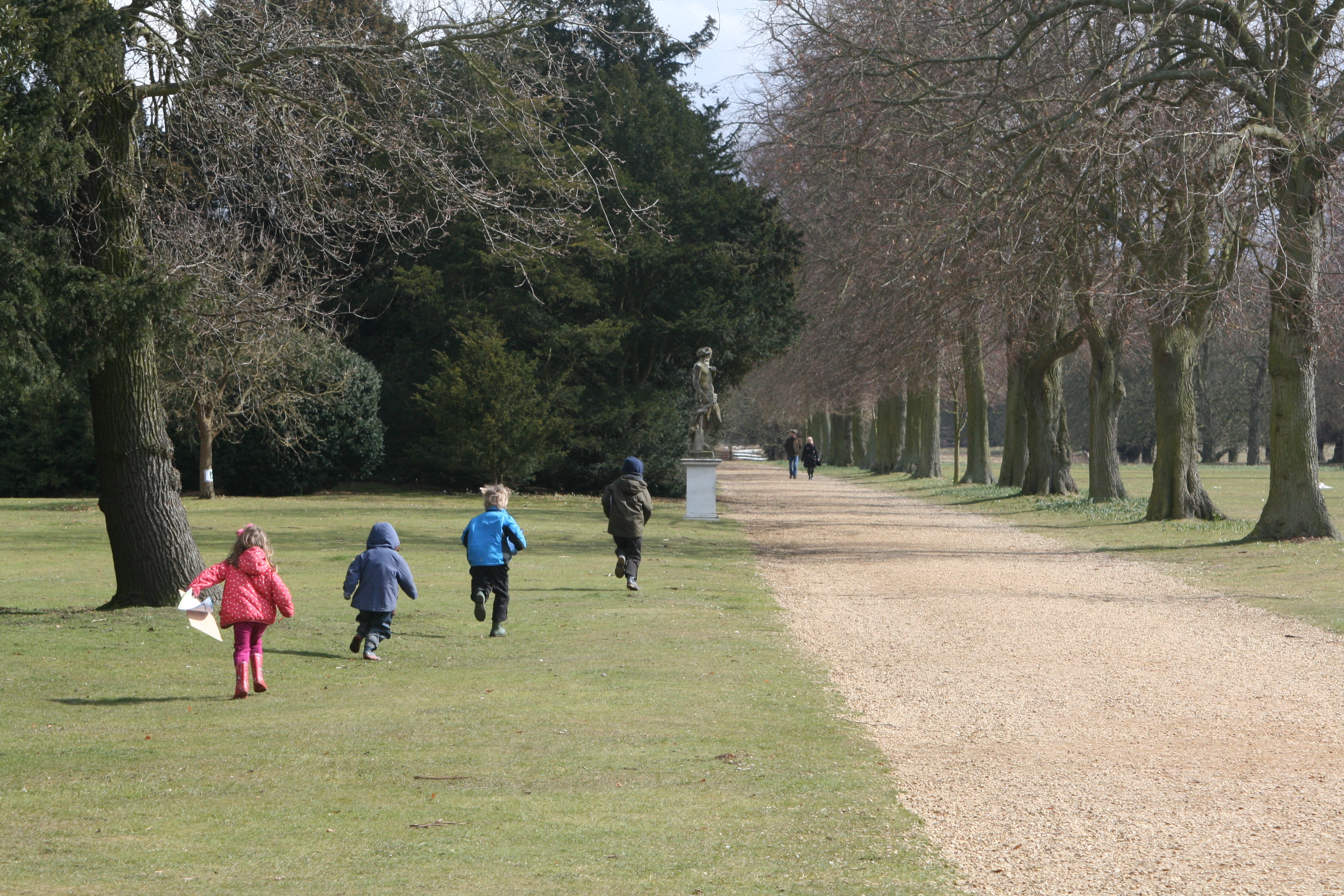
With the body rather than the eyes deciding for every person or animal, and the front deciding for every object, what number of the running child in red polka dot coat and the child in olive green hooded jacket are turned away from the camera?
2

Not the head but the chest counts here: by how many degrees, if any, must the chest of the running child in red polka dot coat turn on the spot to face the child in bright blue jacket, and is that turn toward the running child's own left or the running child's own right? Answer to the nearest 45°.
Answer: approximately 45° to the running child's own right

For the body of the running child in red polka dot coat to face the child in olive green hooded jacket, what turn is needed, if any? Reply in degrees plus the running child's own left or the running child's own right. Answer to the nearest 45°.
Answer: approximately 45° to the running child's own right

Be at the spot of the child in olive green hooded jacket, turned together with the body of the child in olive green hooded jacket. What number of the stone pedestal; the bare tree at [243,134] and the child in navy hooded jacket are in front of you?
1

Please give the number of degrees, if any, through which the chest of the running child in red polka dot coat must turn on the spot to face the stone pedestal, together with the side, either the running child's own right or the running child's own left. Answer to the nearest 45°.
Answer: approximately 45° to the running child's own right

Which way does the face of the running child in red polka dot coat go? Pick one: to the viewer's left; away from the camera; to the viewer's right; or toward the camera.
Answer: away from the camera

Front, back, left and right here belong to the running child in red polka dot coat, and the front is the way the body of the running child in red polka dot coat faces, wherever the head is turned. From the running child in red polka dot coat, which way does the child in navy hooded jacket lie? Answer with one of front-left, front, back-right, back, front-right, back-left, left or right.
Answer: front-right

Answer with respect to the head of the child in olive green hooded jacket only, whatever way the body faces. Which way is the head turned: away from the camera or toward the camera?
away from the camera

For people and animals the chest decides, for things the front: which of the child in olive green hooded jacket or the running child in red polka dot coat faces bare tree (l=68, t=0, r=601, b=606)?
the running child in red polka dot coat

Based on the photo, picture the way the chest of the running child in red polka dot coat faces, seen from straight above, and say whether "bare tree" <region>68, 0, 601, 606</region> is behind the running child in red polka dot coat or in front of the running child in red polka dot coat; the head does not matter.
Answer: in front

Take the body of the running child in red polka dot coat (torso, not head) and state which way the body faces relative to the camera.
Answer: away from the camera

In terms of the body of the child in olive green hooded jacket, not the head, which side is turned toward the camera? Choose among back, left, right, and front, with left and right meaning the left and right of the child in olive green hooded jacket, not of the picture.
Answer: back

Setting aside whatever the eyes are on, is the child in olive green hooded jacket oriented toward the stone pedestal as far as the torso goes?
yes

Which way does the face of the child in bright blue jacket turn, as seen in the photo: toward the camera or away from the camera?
away from the camera

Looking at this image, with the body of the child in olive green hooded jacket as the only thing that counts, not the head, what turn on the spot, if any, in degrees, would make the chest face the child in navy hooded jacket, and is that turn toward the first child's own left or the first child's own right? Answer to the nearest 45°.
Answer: approximately 180°
